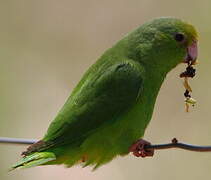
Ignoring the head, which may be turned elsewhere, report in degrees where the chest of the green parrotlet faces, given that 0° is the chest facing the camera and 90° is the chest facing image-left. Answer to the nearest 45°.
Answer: approximately 270°
